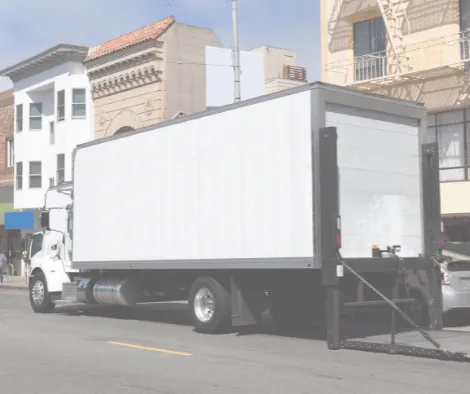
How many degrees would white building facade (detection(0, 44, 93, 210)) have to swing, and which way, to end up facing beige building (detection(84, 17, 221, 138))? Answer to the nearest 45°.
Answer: approximately 90° to its left

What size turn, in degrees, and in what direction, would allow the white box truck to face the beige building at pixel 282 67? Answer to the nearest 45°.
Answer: approximately 45° to its right

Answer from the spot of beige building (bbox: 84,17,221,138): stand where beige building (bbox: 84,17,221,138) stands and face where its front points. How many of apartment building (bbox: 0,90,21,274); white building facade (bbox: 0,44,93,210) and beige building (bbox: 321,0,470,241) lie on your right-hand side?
2

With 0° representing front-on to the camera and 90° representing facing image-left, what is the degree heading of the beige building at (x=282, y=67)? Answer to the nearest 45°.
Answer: approximately 45°

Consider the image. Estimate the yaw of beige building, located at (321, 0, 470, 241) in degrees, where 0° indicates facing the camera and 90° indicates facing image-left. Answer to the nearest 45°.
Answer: approximately 45°

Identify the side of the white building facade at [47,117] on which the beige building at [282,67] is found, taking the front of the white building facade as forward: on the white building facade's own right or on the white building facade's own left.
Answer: on the white building facade's own left

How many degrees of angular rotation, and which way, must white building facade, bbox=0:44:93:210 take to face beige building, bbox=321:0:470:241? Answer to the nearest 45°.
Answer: approximately 90° to its left

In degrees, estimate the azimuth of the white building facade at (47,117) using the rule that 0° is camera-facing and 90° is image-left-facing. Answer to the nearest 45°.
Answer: approximately 45°

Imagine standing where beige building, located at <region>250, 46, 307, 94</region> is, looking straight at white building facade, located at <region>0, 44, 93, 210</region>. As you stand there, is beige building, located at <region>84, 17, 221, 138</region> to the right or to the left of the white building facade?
left
